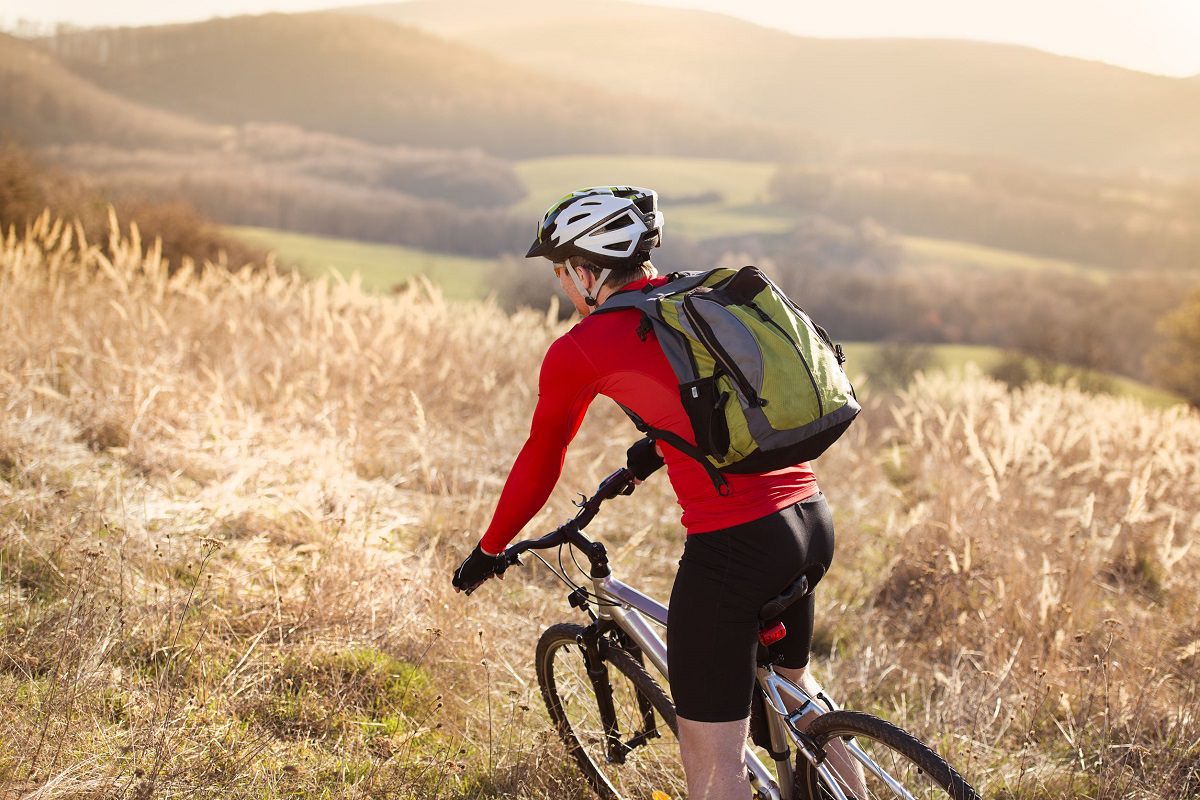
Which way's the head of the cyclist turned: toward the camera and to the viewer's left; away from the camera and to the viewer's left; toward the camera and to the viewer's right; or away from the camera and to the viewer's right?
away from the camera and to the viewer's left

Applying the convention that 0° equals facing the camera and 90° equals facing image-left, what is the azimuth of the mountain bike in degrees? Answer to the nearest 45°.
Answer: approximately 135°

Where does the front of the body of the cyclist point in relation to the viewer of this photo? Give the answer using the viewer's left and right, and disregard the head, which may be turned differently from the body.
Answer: facing away from the viewer and to the left of the viewer
